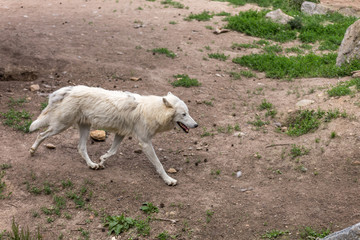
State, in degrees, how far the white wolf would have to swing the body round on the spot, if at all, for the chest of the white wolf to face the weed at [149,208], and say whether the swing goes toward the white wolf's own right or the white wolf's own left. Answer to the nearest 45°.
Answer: approximately 90° to the white wolf's own right

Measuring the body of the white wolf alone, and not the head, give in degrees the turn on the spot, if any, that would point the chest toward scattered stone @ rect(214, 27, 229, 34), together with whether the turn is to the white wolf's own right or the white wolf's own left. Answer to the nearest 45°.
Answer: approximately 45° to the white wolf's own left

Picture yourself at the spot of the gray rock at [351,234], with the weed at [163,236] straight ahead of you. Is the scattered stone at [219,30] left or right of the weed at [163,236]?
right

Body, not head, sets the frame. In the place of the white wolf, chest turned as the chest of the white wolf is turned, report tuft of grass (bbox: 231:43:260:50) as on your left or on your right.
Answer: on your left

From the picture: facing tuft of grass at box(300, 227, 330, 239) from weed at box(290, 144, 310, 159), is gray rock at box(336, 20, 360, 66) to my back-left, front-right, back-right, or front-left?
back-left

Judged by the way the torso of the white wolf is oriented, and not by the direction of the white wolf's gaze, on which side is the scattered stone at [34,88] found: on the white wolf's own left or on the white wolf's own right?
on the white wolf's own left

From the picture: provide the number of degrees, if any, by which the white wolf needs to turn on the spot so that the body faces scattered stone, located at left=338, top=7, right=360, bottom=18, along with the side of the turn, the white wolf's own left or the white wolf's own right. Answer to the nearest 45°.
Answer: approximately 45° to the white wolf's own left

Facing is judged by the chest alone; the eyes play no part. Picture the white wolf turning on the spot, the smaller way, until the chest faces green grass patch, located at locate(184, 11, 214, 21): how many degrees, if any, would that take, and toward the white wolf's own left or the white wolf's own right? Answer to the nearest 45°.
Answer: approximately 90° to the white wolf's own left

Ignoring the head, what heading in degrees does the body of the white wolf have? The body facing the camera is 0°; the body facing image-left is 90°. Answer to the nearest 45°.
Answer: approximately 270°

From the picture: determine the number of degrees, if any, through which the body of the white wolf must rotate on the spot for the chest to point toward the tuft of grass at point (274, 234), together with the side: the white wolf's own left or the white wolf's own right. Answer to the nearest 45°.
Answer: approximately 45° to the white wolf's own right

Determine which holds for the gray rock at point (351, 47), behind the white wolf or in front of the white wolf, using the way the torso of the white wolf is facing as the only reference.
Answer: in front

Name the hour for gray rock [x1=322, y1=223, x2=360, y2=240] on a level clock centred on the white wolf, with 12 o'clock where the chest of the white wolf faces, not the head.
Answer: The gray rock is roughly at 2 o'clock from the white wolf.

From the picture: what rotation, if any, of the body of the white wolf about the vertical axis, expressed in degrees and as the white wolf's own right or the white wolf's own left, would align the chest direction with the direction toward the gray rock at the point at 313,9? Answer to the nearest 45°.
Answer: approximately 45° to the white wolf's own left
